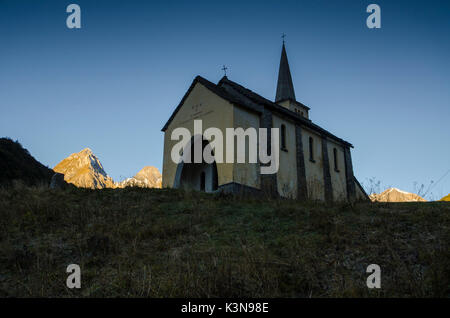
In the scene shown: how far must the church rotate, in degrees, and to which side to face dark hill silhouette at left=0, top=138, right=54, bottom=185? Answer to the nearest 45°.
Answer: approximately 45° to its right

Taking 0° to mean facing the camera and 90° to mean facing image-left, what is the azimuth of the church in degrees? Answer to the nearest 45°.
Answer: approximately 45°
